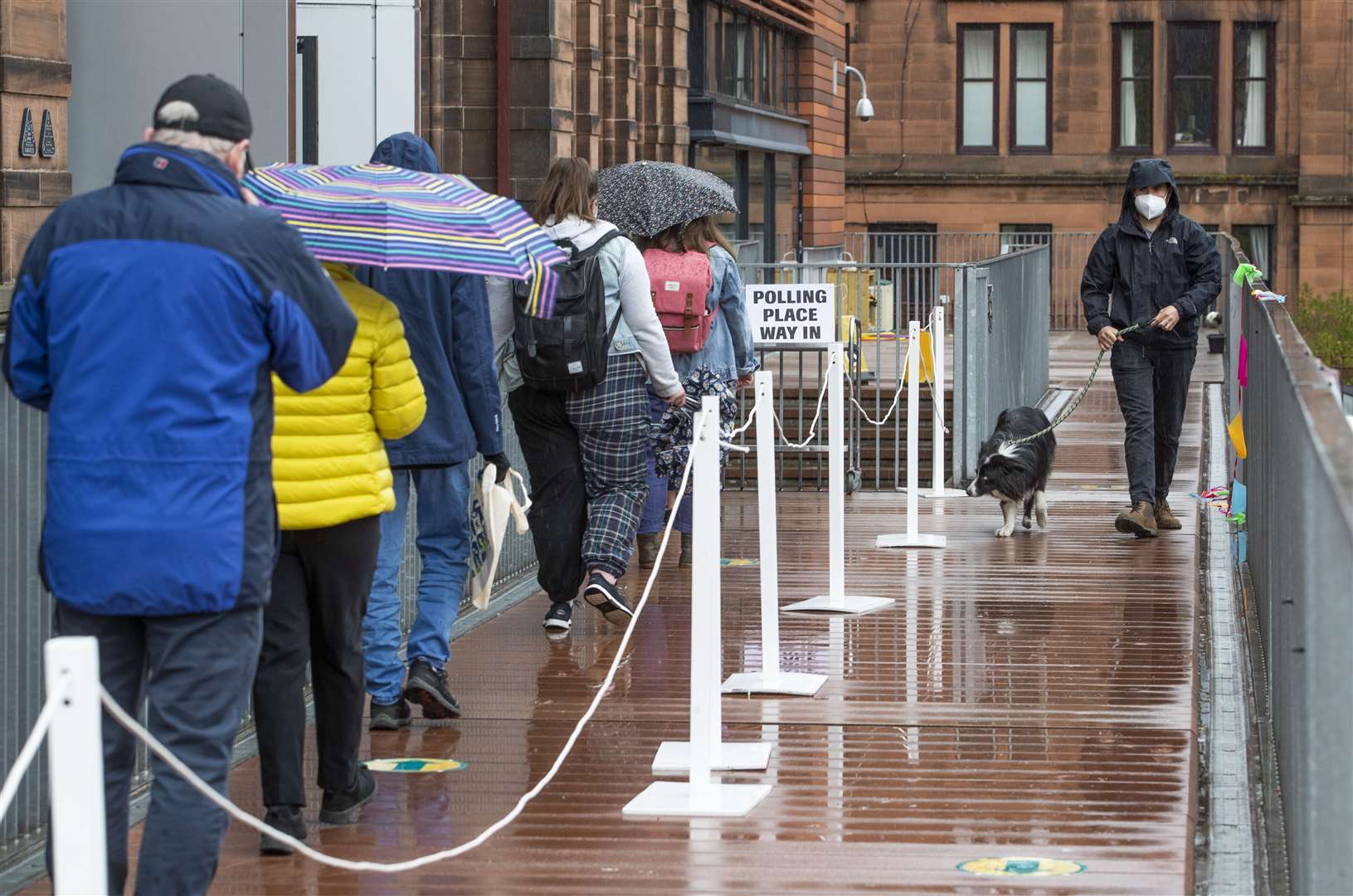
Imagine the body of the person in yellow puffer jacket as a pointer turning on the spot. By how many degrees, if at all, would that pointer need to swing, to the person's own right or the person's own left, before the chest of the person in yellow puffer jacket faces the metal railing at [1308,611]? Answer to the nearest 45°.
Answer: approximately 135° to the person's own right

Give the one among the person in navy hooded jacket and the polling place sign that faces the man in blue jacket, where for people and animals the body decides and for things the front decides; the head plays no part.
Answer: the polling place sign

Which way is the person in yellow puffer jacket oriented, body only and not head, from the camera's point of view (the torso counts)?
away from the camera

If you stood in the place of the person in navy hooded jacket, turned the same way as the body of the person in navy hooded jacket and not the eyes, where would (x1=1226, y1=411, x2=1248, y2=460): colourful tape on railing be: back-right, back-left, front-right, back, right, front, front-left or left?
front-right

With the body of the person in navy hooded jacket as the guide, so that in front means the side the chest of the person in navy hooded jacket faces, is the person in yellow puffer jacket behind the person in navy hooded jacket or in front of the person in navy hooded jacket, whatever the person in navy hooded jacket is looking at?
behind

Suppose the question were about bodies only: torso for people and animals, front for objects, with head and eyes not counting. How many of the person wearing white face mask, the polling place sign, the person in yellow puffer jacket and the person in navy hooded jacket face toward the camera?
2

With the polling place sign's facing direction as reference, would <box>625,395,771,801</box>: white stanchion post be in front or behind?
in front

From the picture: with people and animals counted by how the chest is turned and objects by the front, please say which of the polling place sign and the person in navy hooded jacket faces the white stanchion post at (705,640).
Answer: the polling place sign

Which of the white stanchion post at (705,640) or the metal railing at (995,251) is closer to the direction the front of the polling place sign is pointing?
the white stanchion post

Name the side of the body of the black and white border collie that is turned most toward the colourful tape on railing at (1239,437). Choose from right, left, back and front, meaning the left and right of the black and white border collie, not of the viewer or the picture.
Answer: left

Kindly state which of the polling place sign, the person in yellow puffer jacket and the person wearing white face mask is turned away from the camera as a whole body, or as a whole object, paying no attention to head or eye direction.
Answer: the person in yellow puffer jacket

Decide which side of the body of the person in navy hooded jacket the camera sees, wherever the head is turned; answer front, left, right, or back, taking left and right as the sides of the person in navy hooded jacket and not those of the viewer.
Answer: back

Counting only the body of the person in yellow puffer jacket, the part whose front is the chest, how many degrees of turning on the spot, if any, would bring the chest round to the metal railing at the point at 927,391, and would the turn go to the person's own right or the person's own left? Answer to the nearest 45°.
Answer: approximately 45° to the person's own right

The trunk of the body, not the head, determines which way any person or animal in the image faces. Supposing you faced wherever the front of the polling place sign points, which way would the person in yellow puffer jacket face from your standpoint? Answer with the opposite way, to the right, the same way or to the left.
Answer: the opposite way
